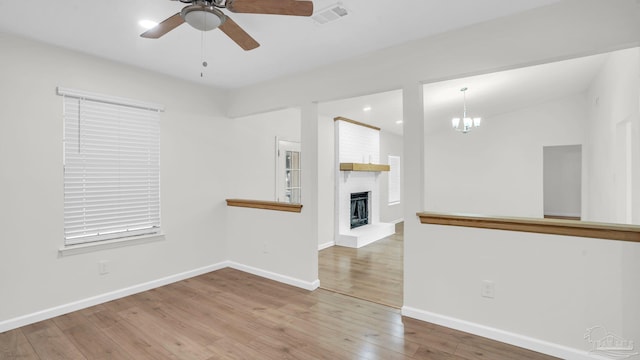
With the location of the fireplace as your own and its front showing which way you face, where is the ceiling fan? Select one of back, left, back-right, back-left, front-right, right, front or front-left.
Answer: front-right

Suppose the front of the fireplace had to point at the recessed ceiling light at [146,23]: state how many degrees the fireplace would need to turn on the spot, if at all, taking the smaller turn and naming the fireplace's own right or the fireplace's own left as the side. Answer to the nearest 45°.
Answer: approximately 45° to the fireplace's own right

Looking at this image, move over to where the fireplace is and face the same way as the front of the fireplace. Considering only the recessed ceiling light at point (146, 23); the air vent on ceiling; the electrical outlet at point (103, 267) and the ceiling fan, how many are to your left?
0

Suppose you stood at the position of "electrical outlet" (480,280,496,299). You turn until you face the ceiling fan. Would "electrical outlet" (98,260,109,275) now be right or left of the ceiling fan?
right

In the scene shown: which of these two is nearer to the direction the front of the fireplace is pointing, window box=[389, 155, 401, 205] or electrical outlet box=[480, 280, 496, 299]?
the electrical outlet

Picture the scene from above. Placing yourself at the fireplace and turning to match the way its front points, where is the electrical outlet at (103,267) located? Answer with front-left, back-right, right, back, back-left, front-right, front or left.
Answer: right

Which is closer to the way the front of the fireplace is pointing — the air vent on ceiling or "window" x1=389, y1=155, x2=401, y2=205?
the air vent on ceiling

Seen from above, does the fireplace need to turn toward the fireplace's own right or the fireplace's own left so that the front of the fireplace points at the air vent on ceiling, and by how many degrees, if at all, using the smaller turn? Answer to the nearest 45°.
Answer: approximately 45° to the fireplace's own right

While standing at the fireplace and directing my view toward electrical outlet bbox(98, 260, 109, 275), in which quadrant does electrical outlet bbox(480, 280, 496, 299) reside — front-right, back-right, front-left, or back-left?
front-left

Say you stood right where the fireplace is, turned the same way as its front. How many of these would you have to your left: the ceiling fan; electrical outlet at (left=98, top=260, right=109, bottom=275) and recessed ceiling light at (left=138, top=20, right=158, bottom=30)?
0

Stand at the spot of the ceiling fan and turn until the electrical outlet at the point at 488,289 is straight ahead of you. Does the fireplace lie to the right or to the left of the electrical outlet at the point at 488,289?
left

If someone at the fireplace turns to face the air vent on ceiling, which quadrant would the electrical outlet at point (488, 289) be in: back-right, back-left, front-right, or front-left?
front-left

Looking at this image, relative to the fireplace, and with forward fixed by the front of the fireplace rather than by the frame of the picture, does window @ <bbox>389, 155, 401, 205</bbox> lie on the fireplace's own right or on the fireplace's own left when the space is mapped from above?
on the fireplace's own left
